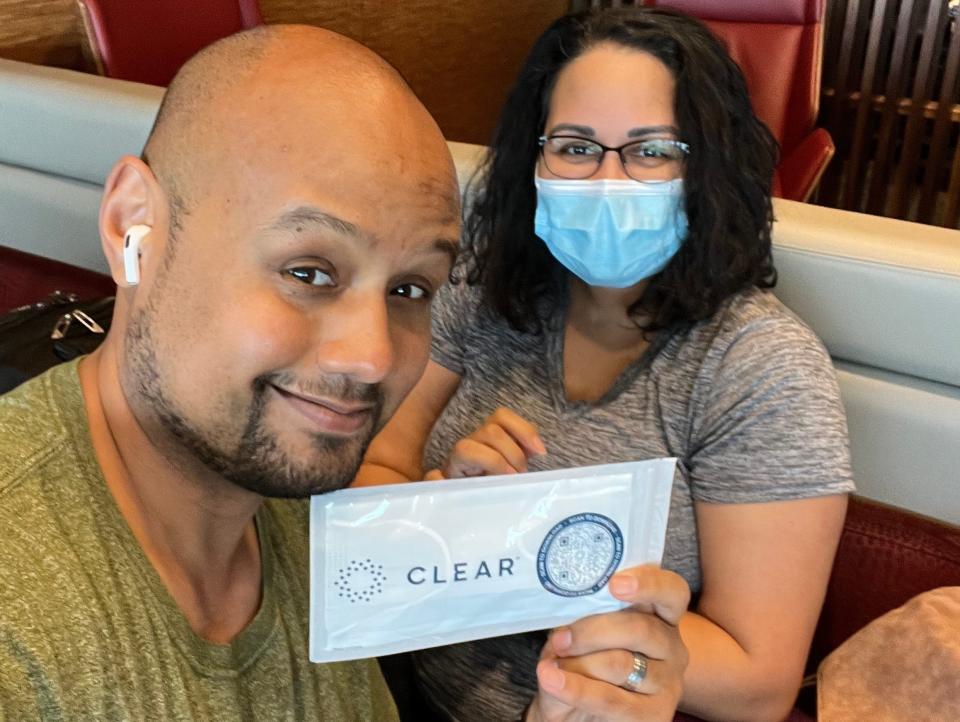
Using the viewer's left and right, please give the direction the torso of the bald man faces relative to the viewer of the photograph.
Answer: facing the viewer and to the right of the viewer

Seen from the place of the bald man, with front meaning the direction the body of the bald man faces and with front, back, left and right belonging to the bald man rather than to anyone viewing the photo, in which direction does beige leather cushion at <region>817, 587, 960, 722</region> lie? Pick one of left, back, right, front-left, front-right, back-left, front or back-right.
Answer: front-left

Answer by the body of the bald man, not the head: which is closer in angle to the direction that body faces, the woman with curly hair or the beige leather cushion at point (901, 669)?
the beige leather cushion

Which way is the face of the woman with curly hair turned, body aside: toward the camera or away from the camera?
toward the camera

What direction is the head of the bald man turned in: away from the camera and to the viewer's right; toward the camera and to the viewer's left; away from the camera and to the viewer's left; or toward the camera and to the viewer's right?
toward the camera and to the viewer's right

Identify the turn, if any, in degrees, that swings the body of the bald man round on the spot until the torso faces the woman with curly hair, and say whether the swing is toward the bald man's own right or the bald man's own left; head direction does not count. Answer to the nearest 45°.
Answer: approximately 90° to the bald man's own left
